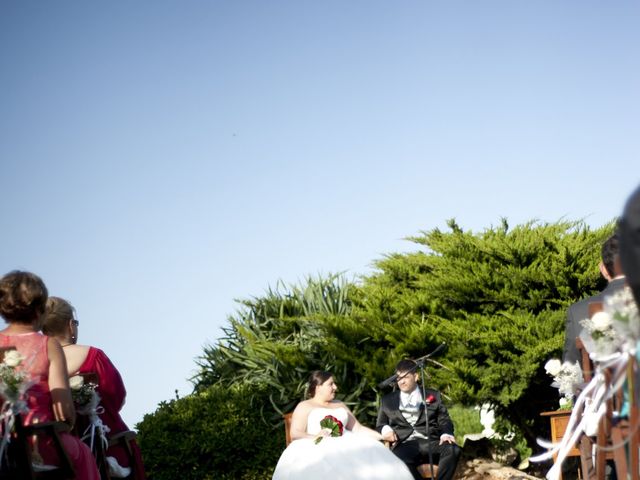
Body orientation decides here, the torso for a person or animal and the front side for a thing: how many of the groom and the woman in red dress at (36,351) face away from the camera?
1

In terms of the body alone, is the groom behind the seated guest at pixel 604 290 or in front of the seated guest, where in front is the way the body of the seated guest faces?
in front

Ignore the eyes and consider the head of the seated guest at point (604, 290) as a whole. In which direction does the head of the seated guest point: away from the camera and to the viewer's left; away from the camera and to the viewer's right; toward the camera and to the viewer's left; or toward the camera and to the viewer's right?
away from the camera and to the viewer's left

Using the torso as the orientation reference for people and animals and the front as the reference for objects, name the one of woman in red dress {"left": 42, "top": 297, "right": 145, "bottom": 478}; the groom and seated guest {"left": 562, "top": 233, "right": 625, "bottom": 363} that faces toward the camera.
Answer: the groom

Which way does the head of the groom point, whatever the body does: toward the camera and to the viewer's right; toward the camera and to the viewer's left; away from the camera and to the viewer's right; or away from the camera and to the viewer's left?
toward the camera and to the viewer's left

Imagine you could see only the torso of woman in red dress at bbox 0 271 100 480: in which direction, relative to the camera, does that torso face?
away from the camera

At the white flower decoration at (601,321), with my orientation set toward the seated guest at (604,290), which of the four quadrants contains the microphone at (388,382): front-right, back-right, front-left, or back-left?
front-left

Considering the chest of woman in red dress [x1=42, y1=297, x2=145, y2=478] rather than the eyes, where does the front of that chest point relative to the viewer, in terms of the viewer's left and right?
facing away from the viewer and to the right of the viewer

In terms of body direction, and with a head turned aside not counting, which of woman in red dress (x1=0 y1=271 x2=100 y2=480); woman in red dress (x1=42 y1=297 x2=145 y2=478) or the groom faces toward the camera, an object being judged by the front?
the groom

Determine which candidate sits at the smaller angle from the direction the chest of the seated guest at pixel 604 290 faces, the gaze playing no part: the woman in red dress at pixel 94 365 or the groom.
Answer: the groom

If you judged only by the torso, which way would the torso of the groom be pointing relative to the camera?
toward the camera

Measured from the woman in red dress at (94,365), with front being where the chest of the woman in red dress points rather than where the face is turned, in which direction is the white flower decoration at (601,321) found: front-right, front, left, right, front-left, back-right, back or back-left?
right

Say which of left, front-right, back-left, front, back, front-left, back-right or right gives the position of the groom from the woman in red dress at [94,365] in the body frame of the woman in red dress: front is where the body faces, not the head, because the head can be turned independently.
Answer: front

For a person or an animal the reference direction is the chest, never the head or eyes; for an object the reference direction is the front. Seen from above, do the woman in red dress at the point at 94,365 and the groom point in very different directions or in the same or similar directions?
very different directions

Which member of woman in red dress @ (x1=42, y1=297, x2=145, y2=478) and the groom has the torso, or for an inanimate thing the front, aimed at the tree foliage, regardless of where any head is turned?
the woman in red dress

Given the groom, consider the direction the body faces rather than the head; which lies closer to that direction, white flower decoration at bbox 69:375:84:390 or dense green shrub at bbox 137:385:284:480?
the white flower decoration

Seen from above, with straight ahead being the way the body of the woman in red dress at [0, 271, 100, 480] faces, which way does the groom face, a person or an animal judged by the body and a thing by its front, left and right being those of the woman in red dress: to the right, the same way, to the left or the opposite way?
the opposite way

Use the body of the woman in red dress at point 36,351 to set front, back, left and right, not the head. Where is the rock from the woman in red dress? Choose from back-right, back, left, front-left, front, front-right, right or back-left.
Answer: front-right

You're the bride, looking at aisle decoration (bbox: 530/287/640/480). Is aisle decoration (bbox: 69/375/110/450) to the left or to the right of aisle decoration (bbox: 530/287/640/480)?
right
